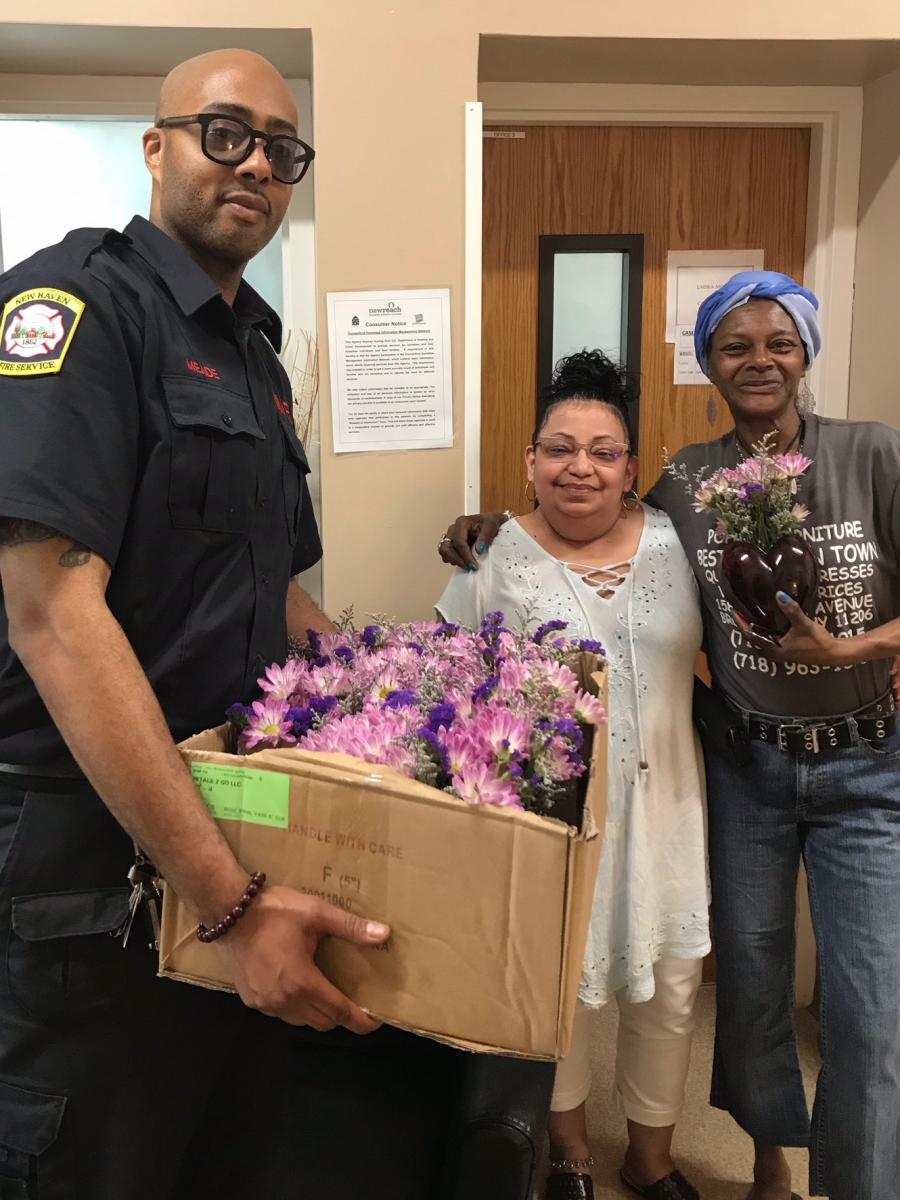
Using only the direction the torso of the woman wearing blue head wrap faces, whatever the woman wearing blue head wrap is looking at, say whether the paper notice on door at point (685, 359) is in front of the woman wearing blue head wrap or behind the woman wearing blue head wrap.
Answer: behind

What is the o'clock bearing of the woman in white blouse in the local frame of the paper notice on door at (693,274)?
The woman in white blouse is roughly at 12 o'clock from the paper notice on door.

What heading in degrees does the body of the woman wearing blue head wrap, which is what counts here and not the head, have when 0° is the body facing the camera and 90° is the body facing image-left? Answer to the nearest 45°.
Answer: approximately 0°

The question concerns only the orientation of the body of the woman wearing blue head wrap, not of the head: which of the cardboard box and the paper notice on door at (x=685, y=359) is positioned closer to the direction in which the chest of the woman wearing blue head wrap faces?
the cardboard box

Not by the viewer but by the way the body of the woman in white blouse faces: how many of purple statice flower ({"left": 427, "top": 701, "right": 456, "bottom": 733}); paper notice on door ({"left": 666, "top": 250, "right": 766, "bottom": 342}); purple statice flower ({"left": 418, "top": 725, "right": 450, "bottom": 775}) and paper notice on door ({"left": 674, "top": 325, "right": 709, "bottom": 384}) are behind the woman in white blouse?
2

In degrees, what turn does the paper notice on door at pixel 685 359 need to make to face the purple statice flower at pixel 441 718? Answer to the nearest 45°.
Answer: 0° — it already faces it

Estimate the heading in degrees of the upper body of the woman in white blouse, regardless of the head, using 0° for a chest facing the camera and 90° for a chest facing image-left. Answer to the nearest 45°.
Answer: approximately 0°
